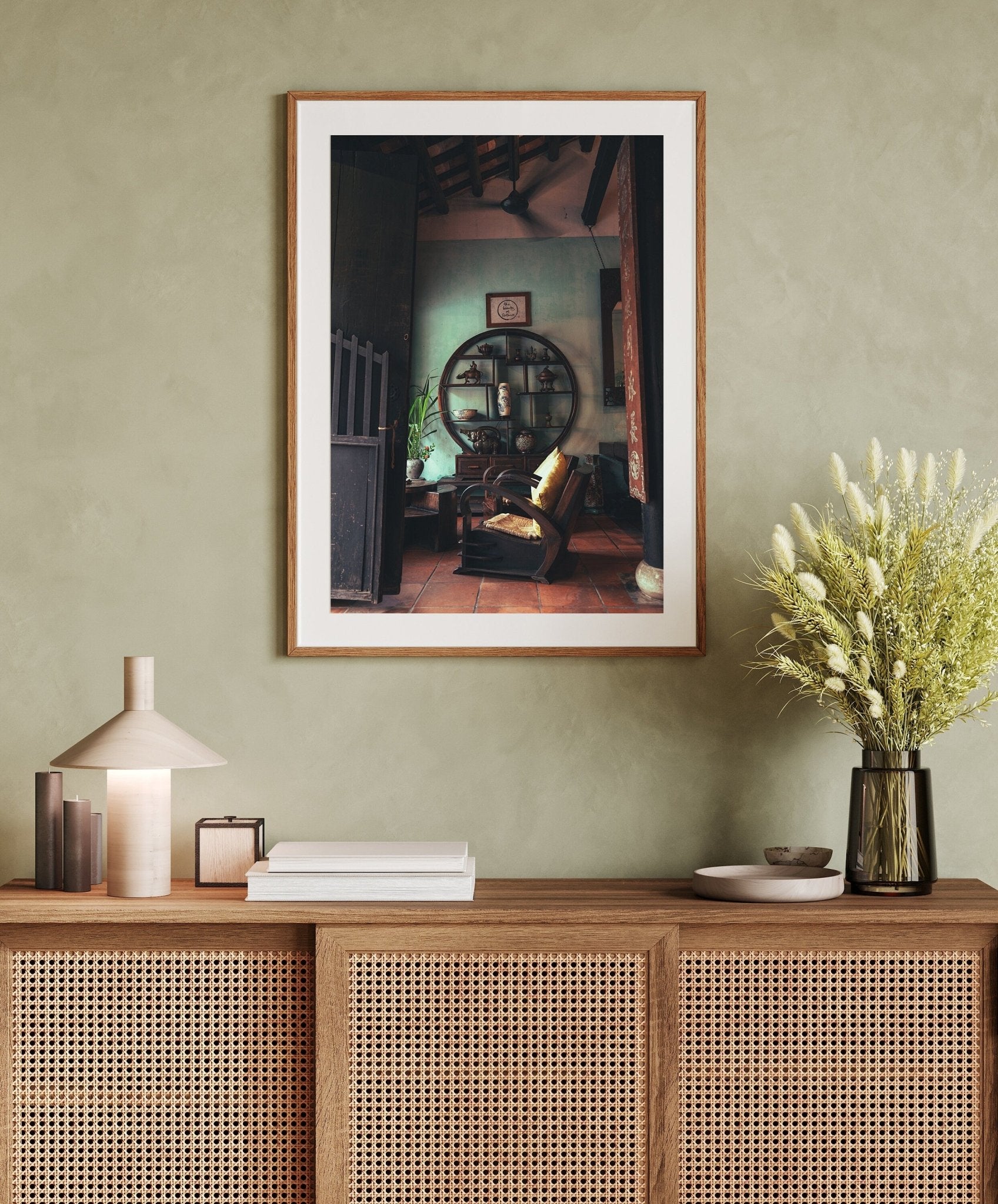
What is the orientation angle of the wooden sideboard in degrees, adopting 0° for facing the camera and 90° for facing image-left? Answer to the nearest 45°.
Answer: approximately 0°

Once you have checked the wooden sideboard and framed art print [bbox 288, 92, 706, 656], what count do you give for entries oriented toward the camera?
2
